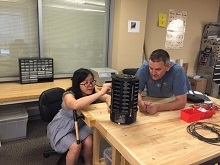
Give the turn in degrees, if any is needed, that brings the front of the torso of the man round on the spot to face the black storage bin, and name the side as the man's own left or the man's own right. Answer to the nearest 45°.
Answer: approximately 45° to the man's own right

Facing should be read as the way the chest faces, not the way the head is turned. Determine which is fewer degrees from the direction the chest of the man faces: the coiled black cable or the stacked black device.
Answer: the stacked black device

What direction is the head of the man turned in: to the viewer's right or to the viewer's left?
to the viewer's left

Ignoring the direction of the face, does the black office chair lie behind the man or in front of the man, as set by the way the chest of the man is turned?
in front

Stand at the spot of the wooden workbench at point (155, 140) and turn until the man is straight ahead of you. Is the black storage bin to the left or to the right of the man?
left

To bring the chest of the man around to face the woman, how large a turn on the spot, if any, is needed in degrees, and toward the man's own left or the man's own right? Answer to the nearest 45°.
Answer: approximately 45° to the man's own right

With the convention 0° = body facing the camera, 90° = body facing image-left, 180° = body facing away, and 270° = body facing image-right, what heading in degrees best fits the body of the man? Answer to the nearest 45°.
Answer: approximately 45°
